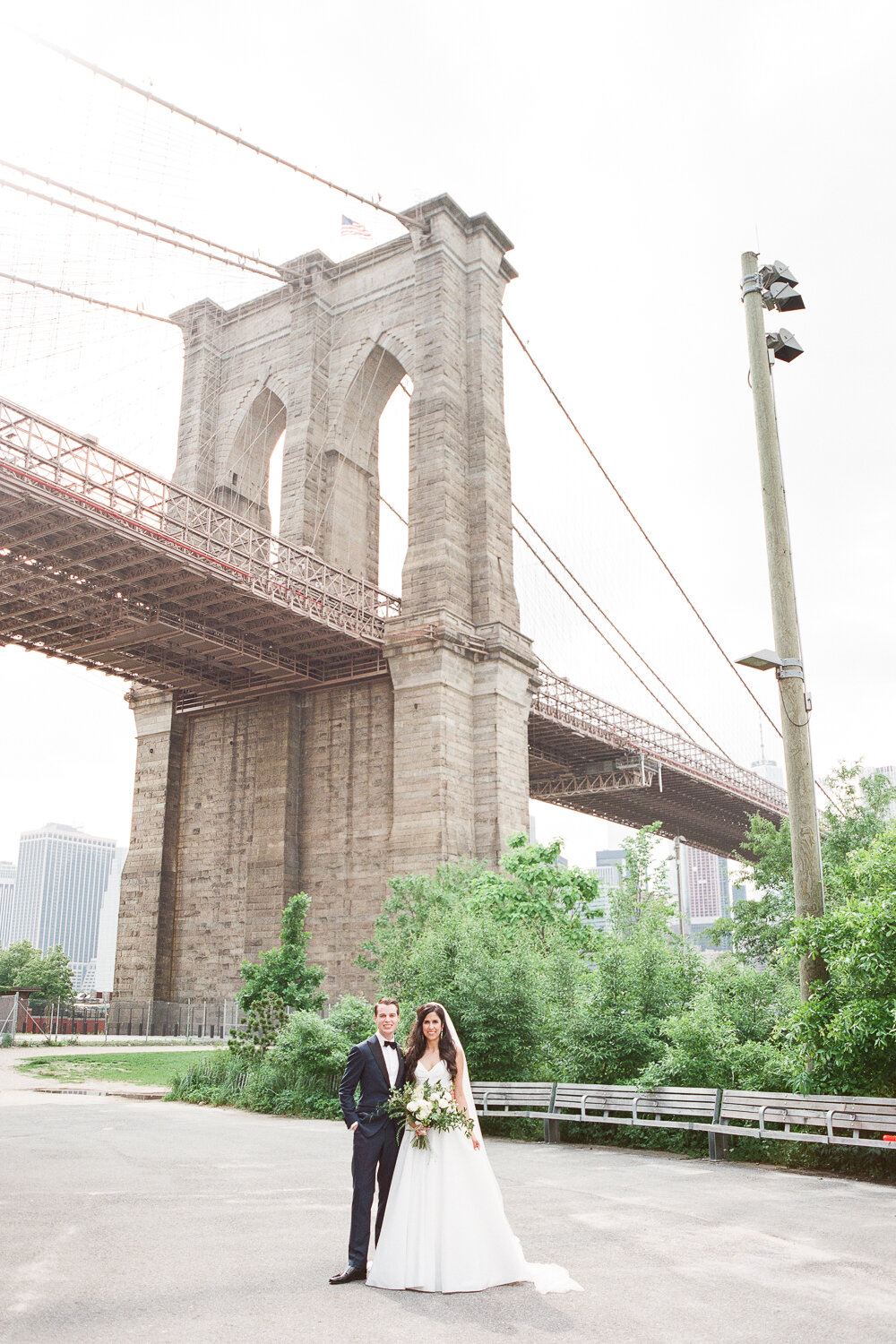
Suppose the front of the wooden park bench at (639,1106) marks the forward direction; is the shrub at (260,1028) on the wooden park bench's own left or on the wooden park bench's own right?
on the wooden park bench's own right

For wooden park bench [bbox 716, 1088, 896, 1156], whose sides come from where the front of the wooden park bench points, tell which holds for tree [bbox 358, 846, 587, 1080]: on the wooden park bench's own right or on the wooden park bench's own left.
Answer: on the wooden park bench's own right

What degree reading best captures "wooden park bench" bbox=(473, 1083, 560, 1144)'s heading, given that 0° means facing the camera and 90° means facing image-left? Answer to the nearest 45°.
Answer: approximately 45°

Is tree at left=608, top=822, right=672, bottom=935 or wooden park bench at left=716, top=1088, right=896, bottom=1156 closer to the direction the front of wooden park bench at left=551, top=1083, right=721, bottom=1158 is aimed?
the wooden park bench

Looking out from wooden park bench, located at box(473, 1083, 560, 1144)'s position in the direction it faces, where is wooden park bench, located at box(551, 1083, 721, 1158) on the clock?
wooden park bench, located at box(551, 1083, 721, 1158) is roughly at 9 o'clock from wooden park bench, located at box(473, 1083, 560, 1144).

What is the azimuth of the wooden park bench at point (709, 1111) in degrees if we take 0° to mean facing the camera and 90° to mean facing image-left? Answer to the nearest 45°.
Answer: approximately 45°

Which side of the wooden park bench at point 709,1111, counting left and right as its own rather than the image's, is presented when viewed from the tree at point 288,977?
right
